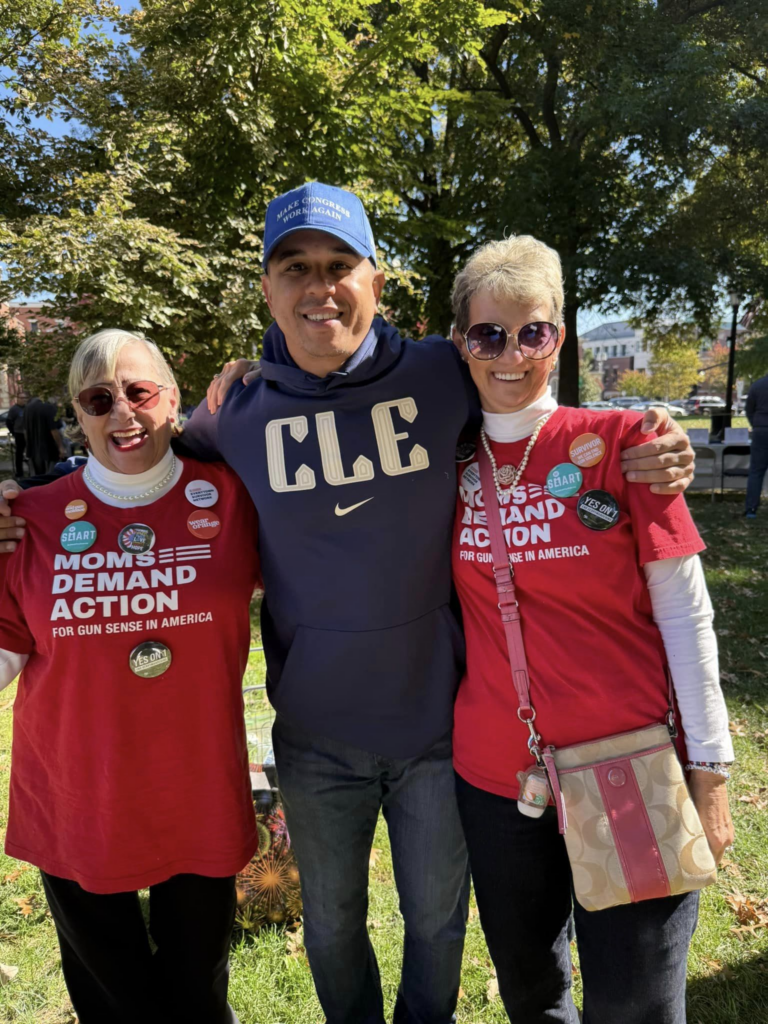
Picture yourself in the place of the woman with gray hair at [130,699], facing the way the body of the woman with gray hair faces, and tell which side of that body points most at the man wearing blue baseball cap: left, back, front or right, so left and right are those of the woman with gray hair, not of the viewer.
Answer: left

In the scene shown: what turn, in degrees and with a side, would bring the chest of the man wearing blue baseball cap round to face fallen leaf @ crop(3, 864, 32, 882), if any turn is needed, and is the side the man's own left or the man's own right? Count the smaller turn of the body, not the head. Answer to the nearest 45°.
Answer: approximately 135° to the man's own right

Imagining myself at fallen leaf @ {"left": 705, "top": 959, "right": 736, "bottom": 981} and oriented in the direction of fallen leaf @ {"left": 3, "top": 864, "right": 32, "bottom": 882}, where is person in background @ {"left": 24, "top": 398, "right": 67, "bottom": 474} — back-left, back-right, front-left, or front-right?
front-right

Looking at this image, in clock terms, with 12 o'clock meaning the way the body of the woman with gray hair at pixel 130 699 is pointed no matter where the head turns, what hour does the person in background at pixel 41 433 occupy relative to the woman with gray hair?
The person in background is roughly at 6 o'clock from the woman with gray hair.

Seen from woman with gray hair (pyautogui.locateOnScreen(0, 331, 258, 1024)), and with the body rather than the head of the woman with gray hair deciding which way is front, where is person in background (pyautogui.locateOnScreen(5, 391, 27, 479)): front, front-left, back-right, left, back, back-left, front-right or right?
back

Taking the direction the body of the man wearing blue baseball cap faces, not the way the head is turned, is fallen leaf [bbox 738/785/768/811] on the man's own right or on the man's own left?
on the man's own left

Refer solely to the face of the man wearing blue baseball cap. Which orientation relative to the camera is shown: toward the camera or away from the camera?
toward the camera

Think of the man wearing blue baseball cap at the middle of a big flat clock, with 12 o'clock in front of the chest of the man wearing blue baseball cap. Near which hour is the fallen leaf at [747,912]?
The fallen leaf is roughly at 8 o'clock from the man wearing blue baseball cap.

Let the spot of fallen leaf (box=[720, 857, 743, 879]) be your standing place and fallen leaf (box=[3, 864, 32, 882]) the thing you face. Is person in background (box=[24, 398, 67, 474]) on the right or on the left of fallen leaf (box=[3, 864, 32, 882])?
right

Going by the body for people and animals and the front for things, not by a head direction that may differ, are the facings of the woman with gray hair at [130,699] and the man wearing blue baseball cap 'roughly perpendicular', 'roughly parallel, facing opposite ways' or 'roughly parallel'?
roughly parallel

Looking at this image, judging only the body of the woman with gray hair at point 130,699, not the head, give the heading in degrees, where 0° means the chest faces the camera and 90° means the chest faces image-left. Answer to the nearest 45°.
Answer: approximately 0°

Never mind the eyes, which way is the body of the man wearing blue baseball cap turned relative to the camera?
toward the camera

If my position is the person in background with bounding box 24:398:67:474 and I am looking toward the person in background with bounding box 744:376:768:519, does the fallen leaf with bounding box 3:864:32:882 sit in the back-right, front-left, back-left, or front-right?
front-right

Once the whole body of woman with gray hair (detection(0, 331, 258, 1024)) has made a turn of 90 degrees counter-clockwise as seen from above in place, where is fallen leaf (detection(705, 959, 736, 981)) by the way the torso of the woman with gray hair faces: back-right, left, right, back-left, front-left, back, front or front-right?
front
